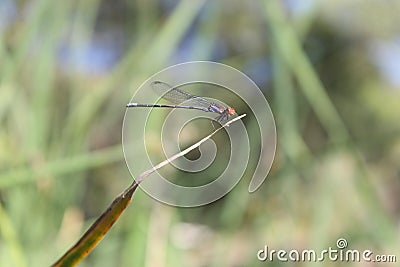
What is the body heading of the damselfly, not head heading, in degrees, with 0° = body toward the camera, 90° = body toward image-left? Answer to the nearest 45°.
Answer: approximately 270°
